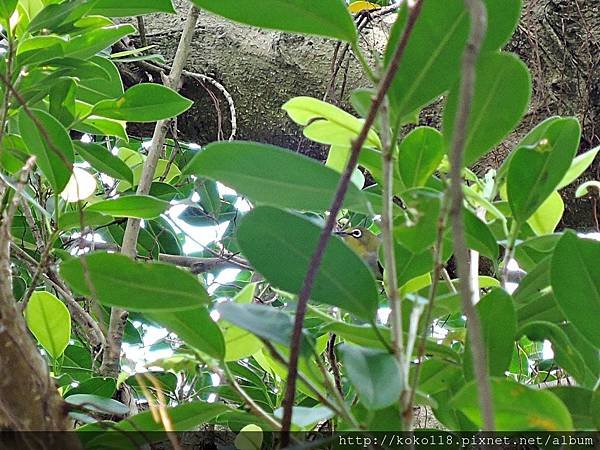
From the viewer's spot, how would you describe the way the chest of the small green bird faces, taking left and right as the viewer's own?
facing to the left of the viewer
